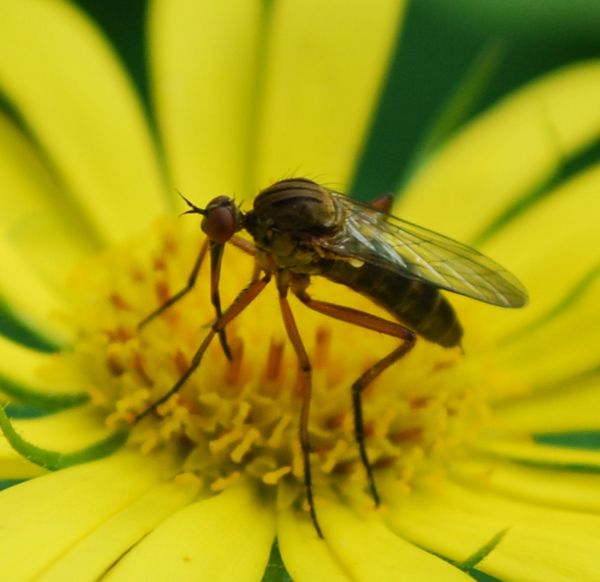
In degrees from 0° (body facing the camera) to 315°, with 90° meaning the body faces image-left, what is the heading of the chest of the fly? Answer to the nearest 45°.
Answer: approximately 90°
